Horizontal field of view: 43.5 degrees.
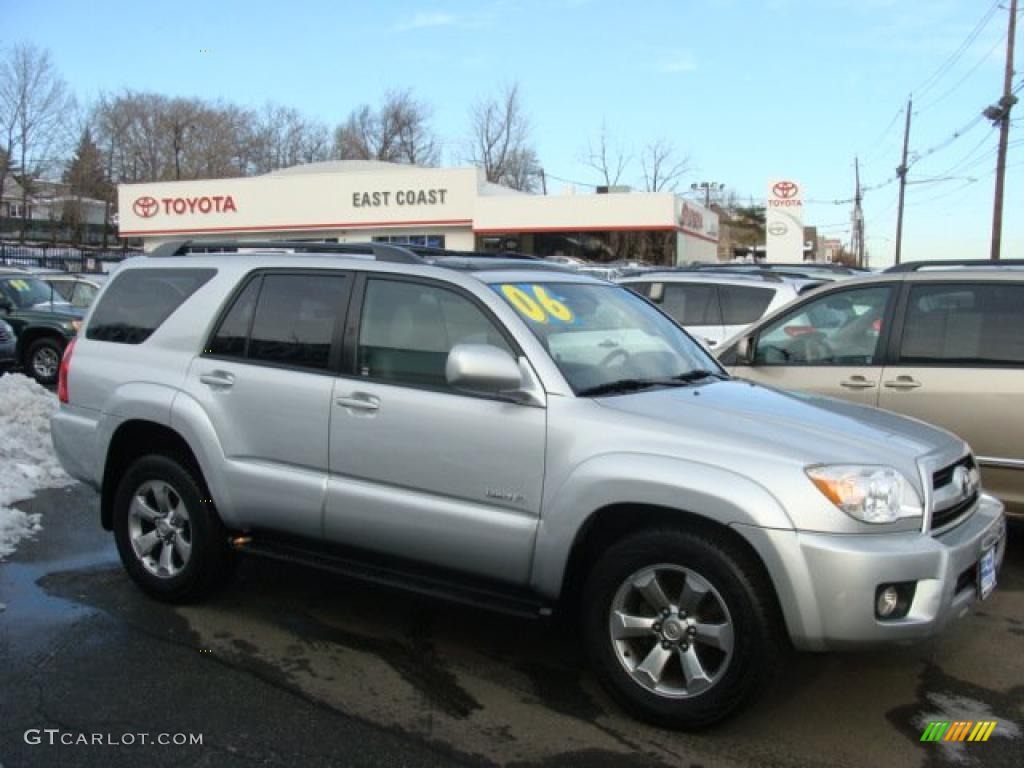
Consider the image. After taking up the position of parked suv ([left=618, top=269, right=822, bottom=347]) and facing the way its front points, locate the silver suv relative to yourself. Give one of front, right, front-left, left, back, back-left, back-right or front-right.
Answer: left

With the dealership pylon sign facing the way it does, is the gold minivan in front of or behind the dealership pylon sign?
in front

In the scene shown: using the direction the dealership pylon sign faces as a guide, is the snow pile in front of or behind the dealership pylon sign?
in front

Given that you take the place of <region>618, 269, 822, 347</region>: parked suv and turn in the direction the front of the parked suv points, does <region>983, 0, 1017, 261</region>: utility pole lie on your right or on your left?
on your right

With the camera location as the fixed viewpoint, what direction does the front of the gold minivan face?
facing to the left of the viewer

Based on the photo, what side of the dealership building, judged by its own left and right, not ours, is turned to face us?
front

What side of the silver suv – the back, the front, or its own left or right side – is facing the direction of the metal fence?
back

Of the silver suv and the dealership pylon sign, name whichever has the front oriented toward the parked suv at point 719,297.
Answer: the dealership pylon sign

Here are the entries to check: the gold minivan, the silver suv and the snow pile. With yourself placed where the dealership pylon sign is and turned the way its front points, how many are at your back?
0

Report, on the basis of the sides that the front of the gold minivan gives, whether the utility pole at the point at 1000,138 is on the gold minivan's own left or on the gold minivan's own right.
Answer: on the gold minivan's own right

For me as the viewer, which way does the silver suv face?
facing the viewer and to the right of the viewer

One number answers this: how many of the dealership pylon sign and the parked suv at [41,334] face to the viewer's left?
0

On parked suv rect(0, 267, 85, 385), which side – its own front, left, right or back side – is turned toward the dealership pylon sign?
left
